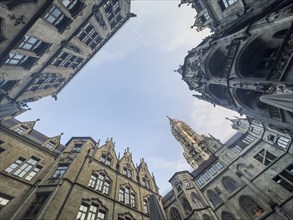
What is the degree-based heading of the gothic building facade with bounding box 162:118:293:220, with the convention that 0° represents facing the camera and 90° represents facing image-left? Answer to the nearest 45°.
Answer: approximately 0°

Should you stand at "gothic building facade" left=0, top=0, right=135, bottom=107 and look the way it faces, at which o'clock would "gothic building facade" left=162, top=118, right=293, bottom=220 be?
"gothic building facade" left=162, top=118, right=293, bottom=220 is roughly at 11 o'clock from "gothic building facade" left=0, top=0, right=135, bottom=107.

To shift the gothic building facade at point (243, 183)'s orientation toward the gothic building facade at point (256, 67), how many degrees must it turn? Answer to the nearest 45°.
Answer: approximately 45° to its left

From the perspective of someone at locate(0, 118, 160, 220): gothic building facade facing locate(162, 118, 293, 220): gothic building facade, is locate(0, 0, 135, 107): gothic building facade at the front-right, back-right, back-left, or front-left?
back-right

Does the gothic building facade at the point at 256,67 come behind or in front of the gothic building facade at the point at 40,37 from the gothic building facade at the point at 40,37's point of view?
in front
